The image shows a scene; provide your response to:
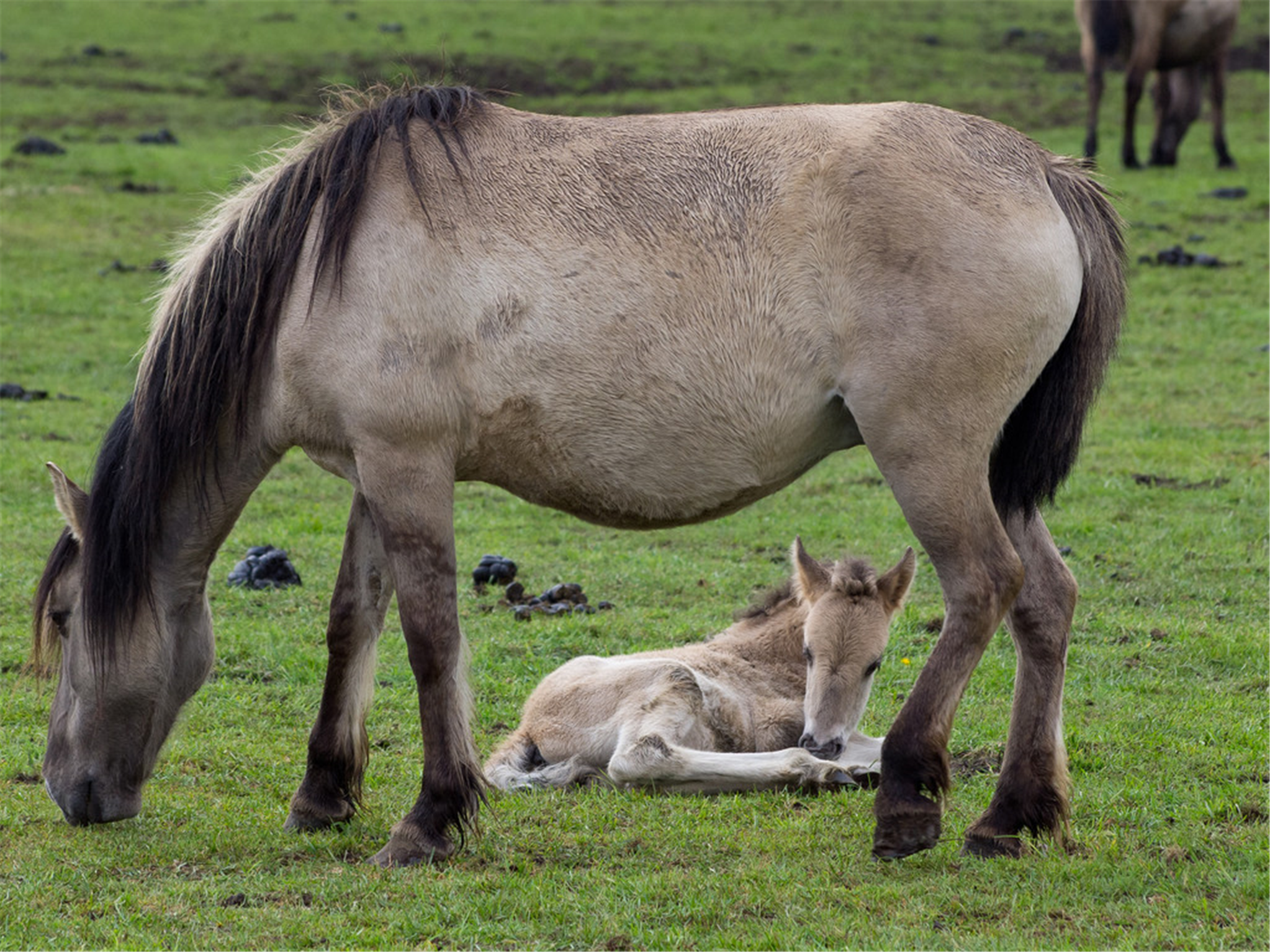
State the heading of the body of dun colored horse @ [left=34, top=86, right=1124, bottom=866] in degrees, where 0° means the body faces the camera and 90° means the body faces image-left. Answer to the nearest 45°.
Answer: approximately 90°

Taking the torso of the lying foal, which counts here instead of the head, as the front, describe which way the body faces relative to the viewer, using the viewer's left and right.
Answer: facing to the right of the viewer

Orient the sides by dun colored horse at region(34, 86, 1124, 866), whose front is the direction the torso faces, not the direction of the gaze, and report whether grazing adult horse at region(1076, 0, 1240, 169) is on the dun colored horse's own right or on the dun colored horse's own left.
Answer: on the dun colored horse's own right

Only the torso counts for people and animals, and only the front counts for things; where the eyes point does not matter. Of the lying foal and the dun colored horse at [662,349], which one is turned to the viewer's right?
the lying foal

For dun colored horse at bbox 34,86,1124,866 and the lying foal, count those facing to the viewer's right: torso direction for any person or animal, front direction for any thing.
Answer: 1

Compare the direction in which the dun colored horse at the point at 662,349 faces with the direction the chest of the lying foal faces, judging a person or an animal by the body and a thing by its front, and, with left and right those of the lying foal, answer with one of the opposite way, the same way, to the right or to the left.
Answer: the opposite way
